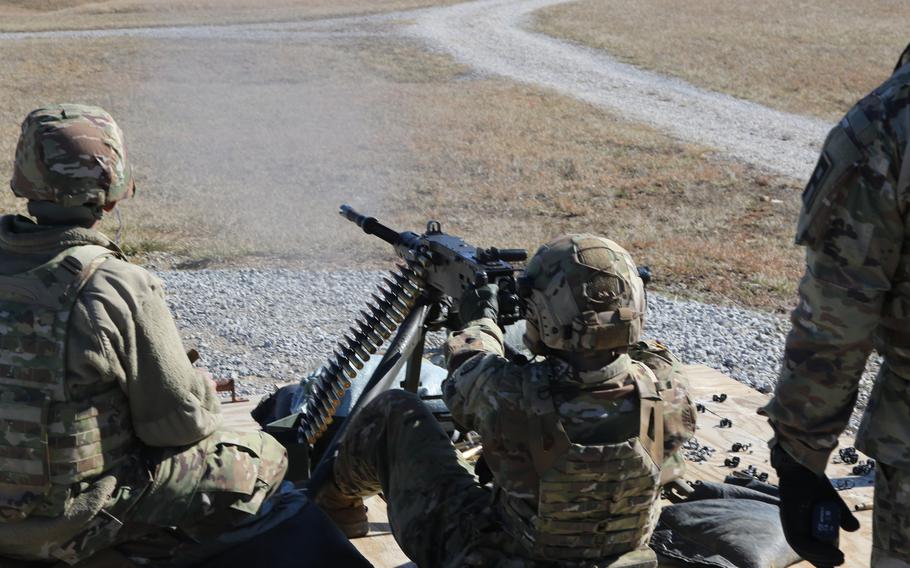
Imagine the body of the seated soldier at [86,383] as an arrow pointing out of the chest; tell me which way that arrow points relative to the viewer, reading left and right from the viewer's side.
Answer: facing away from the viewer and to the right of the viewer

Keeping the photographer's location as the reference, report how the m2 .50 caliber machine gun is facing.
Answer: facing away from the viewer and to the left of the viewer

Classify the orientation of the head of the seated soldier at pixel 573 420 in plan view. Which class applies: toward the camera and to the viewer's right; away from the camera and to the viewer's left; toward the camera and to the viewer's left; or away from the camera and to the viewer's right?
away from the camera and to the viewer's left

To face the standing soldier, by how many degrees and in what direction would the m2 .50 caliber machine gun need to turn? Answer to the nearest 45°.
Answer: approximately 180°

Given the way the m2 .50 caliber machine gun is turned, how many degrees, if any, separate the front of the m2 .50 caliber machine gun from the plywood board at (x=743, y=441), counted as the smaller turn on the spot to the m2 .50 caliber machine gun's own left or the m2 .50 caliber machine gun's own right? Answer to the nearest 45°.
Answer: approximately 135° to the m2 .50 caliber machine gun's own right

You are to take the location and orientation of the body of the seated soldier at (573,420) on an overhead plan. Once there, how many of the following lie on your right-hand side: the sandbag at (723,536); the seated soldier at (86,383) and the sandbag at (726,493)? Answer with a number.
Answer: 2

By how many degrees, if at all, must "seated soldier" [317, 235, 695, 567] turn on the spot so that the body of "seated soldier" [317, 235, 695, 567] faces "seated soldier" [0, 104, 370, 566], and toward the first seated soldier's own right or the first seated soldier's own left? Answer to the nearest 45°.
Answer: approximately 45° to the first seated soldier's own left

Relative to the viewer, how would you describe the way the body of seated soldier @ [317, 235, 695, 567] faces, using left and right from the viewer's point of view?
facing away from the viewer and to the left of the viewer

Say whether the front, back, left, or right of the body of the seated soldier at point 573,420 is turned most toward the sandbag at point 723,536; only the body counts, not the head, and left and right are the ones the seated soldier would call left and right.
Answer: right

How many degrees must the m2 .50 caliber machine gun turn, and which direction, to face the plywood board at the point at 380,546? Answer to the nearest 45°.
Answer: approximately 135° to its left

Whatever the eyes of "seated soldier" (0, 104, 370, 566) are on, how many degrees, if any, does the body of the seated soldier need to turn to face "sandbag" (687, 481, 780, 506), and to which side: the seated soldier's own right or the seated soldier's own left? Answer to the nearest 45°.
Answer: approximately 45° to the seated soldier's own right

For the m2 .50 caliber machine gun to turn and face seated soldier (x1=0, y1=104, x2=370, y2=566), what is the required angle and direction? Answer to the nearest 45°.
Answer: approximately 90° to its left

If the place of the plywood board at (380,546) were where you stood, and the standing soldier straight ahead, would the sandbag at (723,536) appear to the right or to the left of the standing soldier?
left
